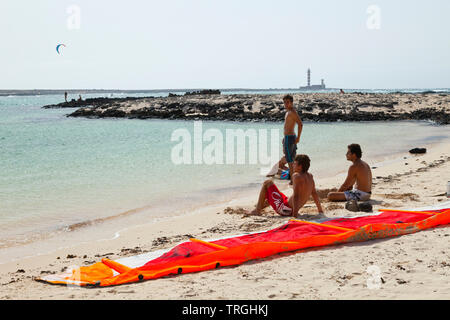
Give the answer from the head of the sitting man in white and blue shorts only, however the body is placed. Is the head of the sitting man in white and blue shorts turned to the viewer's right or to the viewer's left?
to the viewer's left

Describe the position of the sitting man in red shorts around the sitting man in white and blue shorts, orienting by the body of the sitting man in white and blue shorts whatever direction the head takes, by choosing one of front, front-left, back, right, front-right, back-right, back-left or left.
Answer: front-left

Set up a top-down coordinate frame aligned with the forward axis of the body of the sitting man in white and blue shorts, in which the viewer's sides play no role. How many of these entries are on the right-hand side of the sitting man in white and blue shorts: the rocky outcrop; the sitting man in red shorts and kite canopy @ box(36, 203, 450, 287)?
1

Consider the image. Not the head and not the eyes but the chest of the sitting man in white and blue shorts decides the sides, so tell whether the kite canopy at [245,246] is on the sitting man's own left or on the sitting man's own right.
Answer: on the sitting man's own left

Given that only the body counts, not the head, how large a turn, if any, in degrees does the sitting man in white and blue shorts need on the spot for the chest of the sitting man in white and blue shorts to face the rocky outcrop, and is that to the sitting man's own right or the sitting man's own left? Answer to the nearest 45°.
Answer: approximately 90° to the sitting man's own right

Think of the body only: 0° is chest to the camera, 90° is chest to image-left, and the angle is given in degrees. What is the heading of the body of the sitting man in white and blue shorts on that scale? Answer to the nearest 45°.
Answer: approximately 90°

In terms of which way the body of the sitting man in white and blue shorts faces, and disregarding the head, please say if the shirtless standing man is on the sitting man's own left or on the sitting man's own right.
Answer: on the sitting man's own right
